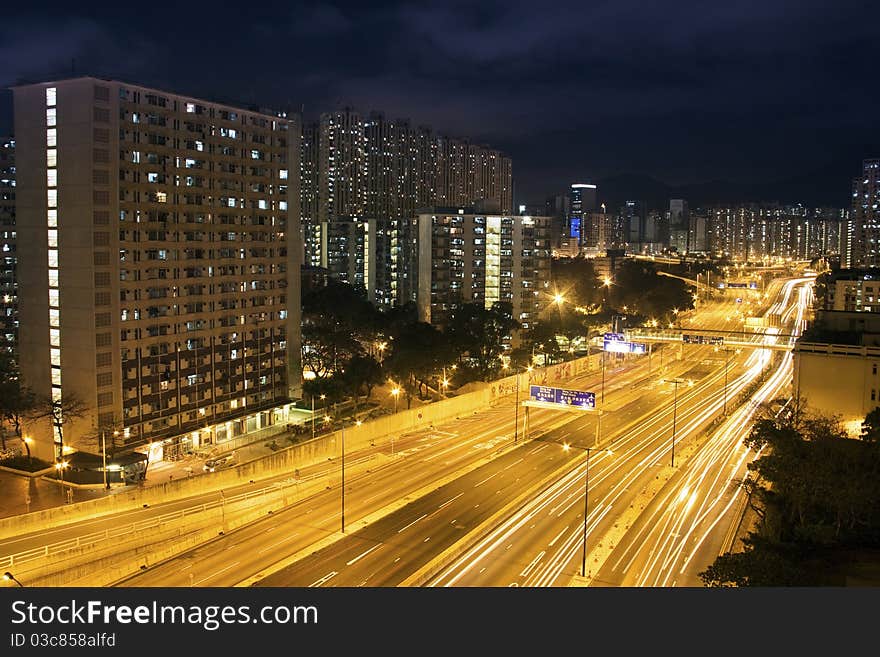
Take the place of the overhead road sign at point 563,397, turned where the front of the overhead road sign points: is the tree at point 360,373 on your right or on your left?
on your right

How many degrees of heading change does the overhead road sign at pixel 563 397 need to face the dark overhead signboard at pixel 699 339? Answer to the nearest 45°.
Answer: approximately 135° to its left

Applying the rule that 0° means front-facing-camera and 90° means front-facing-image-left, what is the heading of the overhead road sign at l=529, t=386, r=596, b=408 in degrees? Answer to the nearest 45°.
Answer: approximately 0°

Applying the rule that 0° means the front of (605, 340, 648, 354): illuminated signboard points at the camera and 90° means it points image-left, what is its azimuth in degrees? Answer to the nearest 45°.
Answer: approximately 0°

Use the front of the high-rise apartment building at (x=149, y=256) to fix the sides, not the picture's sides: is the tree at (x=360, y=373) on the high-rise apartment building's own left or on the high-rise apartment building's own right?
on the high-rise apartment building's own left

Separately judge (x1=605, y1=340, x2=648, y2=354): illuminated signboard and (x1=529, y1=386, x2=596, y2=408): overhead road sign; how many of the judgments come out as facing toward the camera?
2

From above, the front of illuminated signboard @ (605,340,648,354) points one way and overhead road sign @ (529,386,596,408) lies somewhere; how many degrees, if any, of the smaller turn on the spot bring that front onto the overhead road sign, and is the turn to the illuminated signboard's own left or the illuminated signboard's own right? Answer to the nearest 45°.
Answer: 0° — it already faces it

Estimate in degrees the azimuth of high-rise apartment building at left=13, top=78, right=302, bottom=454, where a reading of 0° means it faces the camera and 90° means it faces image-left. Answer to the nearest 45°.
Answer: approximately 315°
